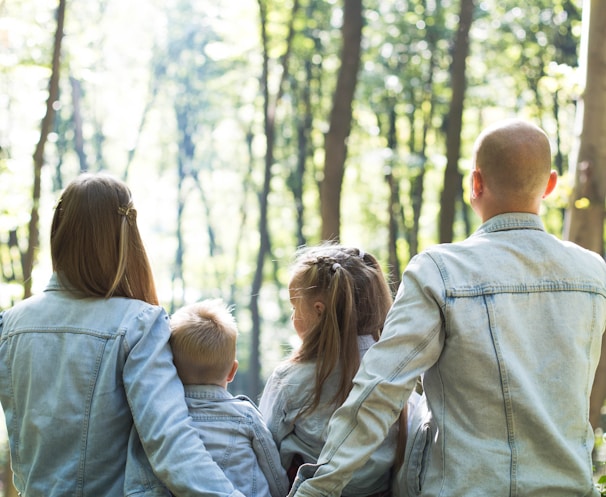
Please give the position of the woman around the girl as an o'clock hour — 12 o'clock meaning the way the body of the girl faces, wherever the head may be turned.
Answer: The woman is roughly at 10 o'clock from the girl.

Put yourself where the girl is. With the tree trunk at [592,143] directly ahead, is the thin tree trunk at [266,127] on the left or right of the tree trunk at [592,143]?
left

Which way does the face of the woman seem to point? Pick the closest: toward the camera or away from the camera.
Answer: away from the camera

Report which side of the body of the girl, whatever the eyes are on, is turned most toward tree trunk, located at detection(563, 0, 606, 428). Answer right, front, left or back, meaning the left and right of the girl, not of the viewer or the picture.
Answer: right

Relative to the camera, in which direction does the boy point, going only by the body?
away from the camera

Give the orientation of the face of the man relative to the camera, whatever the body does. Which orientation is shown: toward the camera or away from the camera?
away from the camera

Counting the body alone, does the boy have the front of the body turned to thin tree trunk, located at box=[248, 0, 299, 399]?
yes

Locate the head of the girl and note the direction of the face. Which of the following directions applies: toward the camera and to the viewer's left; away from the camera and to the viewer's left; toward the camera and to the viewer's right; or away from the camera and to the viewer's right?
away from the camera and to the viewer's left

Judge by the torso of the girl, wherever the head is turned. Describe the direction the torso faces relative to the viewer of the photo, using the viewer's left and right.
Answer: facing away from the viewer and to the left of the viewer
